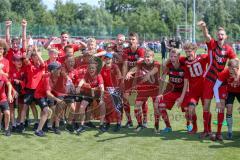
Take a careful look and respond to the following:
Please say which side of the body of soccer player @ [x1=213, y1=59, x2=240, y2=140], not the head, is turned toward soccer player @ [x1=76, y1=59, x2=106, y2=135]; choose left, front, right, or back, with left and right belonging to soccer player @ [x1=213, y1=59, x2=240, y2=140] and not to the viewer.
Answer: right

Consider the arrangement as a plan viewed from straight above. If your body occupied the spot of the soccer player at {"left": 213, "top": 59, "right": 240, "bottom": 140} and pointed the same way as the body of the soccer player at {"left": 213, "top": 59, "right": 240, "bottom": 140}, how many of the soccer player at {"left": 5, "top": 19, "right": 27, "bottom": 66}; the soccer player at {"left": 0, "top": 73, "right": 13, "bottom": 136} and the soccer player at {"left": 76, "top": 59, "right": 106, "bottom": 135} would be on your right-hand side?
3
